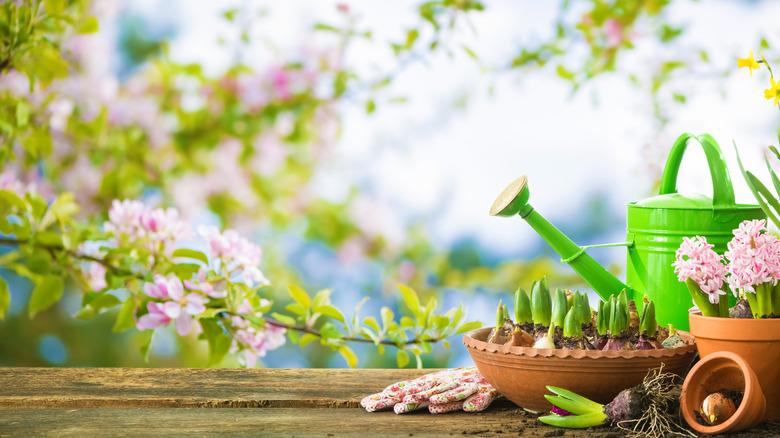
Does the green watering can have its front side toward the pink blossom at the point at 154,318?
yes

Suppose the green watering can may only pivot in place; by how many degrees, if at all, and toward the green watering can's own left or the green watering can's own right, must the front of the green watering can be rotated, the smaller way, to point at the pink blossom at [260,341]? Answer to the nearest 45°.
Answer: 0° — it already faces it

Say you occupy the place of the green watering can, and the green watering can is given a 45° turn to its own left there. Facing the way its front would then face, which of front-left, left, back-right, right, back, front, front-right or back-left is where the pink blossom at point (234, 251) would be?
front-right

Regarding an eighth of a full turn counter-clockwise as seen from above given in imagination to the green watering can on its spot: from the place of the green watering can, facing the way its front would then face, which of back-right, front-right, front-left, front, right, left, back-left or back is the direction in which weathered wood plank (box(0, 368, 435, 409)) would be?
front-right

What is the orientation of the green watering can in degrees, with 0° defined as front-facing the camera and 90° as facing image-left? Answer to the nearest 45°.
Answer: approximately 90°

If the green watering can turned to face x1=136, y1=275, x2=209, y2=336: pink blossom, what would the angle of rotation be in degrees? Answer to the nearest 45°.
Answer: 0° — it already faces it

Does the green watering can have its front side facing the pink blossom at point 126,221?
yes
